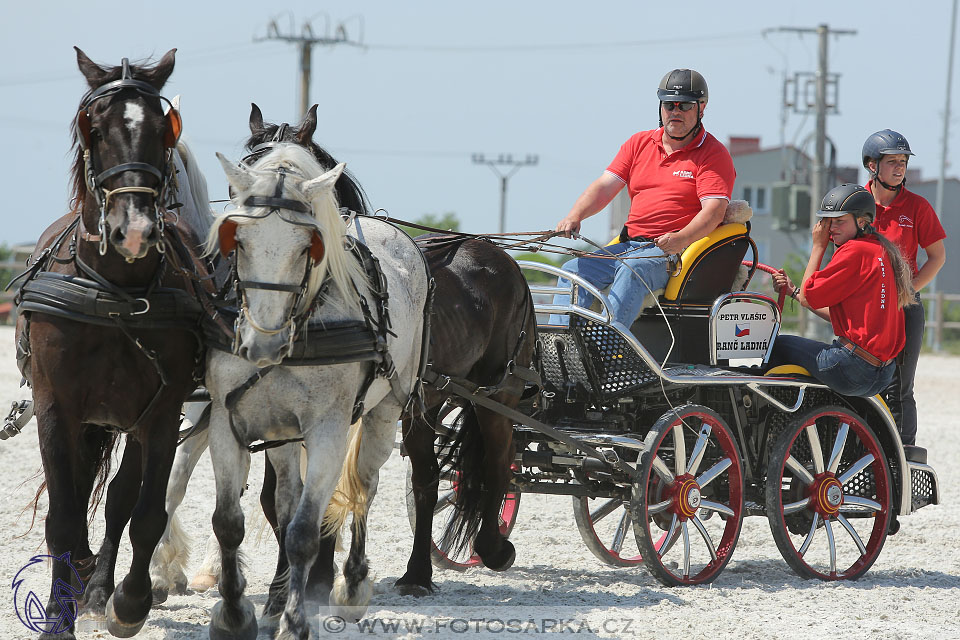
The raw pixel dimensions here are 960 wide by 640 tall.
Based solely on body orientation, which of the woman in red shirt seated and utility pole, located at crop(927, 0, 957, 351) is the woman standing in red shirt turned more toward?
the woman in red shirt seated

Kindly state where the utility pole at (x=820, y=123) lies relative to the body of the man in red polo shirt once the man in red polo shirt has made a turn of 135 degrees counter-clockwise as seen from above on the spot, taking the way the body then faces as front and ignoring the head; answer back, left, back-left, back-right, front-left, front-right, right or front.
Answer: left

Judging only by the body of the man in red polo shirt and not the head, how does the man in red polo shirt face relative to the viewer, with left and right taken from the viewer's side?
facing the viewer and to the left of the viewer

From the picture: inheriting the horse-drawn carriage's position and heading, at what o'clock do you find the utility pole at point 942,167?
The utility pole is roughly at 5 o'clock from the horse-drawn carriage.

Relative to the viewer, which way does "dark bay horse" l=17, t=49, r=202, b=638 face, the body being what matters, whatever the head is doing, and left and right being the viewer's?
facing the viewer

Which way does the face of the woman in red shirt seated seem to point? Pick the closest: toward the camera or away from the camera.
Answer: toward the camera

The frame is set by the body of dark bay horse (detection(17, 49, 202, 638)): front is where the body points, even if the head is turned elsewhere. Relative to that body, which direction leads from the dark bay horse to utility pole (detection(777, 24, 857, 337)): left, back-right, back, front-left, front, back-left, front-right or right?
back-left

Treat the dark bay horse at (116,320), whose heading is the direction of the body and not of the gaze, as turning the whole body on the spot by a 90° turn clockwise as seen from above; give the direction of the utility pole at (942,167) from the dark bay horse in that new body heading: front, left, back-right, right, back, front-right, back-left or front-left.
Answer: back-right

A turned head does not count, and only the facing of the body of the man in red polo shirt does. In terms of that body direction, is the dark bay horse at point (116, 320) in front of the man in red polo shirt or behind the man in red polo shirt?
in front

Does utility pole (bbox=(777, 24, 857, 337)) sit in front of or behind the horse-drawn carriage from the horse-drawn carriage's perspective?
behind

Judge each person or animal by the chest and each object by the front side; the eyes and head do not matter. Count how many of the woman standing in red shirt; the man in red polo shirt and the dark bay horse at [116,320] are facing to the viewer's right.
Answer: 0

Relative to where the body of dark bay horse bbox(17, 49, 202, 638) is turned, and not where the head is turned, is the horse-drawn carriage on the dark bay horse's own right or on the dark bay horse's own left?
on the dark bay horse's own left
